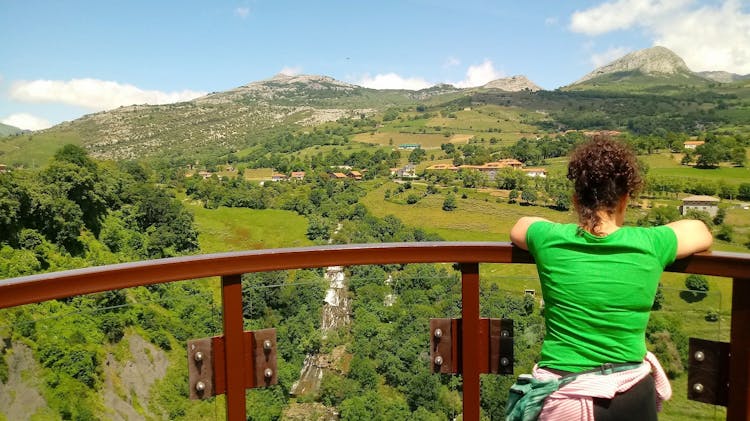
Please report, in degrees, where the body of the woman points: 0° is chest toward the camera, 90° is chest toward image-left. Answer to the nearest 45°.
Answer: approximately 180°

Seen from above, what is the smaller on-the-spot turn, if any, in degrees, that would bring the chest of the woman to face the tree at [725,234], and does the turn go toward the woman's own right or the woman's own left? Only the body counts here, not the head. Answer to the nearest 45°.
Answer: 0° — they already face it

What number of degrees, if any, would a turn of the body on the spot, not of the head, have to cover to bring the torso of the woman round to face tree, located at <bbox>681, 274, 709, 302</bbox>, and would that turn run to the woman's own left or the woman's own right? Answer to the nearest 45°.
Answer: approximately 45° to the woman's own right

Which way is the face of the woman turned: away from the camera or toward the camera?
away from the camera
